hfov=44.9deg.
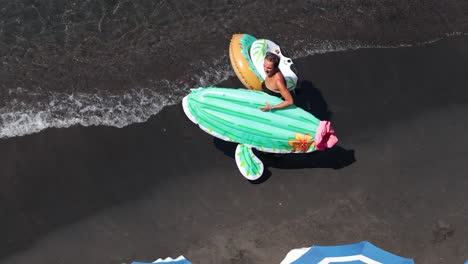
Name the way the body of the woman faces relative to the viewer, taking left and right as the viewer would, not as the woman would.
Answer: facing the viewer and to the left of the viewer
